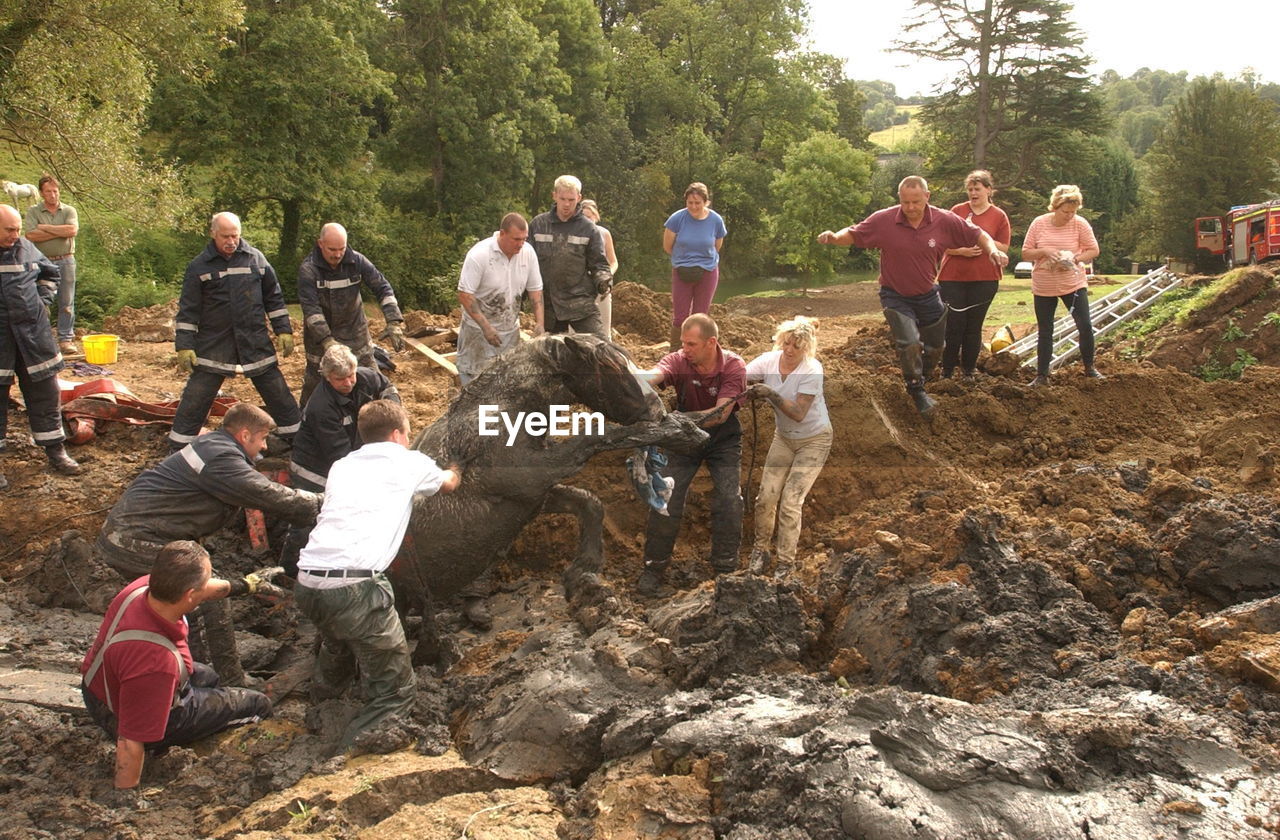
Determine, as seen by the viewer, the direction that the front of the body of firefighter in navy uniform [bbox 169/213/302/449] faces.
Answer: toward the camera

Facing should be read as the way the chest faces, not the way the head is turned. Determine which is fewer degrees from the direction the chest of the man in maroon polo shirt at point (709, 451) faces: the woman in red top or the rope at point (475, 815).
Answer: the rope

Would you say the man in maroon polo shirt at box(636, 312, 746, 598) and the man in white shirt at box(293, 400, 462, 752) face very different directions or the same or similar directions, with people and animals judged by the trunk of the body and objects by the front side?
very different directions

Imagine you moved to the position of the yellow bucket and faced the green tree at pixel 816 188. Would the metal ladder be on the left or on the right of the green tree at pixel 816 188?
right

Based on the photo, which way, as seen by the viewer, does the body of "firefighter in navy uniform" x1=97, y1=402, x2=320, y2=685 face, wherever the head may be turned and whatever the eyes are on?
to the viewer's right

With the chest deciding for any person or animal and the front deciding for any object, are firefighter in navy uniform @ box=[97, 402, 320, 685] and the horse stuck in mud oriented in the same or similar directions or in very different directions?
same or similar directions

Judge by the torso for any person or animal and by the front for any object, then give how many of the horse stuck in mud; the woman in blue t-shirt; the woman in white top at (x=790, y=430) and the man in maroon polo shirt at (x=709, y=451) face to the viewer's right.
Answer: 1

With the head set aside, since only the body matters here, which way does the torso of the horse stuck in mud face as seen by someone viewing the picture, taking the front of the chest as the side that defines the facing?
to the viewer's right

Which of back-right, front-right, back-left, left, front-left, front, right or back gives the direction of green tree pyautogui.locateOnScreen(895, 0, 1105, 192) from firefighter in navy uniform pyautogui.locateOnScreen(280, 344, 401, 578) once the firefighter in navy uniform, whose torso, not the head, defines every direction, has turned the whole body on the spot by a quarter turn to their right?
back

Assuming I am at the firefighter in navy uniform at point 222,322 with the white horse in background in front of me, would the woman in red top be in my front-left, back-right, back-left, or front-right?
back-right

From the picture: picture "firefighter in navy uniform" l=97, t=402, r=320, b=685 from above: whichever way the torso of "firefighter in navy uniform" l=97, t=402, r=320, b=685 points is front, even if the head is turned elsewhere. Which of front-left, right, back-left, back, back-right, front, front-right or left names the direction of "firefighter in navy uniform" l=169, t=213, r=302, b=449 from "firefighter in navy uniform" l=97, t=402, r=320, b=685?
left

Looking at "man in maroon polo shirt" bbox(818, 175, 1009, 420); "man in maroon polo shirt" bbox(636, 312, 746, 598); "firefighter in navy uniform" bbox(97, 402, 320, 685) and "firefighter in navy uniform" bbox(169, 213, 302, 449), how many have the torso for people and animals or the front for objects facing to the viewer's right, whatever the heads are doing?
1

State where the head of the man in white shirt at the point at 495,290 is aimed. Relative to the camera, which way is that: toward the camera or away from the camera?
toward the camera

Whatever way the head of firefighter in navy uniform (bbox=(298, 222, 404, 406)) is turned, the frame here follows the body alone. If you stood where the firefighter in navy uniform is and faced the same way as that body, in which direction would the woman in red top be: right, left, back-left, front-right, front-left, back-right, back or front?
front-left

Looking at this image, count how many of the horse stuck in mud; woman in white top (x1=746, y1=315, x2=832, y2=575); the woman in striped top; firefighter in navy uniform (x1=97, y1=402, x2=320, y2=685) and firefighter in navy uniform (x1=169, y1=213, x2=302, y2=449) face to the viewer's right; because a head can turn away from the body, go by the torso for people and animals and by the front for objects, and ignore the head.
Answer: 2

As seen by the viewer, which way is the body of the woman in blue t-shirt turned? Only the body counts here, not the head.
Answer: toward the camera

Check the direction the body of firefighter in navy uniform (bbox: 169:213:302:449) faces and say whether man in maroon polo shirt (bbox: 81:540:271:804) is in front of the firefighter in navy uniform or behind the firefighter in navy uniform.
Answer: in front

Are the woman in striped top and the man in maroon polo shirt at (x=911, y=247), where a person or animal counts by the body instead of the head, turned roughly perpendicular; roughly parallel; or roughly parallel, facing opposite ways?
roughly parallel
